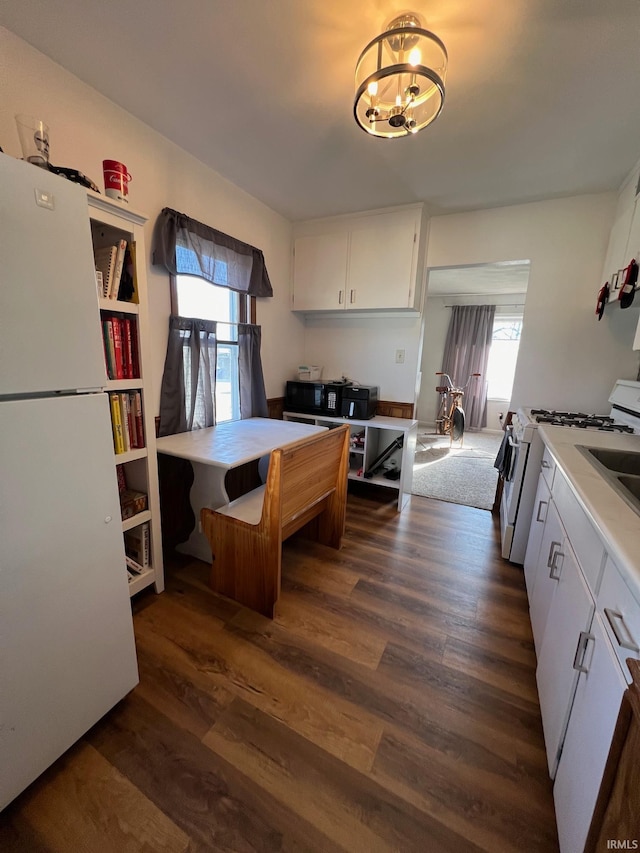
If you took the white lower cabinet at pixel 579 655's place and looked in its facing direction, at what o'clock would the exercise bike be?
The exercise bike is roughly at 2 o'clock from the white lower cabinet.

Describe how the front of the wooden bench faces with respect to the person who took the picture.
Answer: facing away from the viewer and to the left of the viewer

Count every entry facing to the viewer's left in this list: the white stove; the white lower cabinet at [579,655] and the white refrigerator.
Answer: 2

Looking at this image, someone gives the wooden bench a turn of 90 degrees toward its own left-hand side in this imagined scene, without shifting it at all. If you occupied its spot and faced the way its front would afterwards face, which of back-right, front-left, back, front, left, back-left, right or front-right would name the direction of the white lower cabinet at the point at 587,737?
left

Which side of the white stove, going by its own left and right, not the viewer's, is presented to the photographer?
left

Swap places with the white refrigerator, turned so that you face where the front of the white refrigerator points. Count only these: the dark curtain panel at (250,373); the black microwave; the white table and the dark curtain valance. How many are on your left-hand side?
4

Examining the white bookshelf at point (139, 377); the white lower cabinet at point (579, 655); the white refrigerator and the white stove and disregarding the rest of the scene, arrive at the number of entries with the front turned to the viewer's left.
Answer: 2

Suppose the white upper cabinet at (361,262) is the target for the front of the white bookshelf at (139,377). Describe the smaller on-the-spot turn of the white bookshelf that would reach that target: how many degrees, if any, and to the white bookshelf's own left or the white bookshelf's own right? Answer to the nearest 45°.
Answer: approximately 45° to the white bookshelf's own left

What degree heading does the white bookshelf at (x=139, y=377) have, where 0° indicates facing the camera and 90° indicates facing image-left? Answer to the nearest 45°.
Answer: approximately 315°

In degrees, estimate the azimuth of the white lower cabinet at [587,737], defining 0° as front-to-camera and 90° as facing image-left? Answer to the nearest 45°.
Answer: approximately 90°
